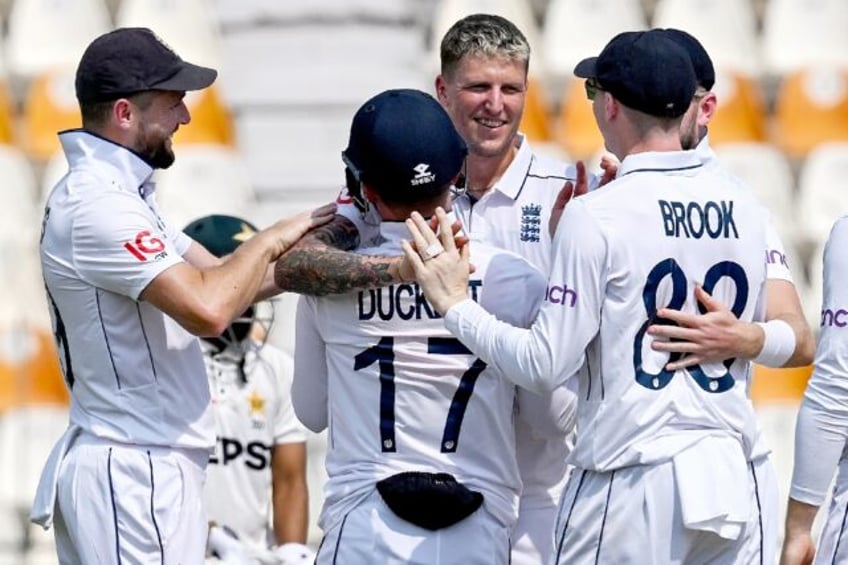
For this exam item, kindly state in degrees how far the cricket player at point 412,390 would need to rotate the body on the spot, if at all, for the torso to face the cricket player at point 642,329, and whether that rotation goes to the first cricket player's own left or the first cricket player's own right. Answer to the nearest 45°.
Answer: approximately 90° to the first cricket player's own right

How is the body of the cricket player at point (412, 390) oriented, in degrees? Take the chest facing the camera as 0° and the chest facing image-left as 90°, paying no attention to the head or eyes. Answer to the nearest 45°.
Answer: approximately 180°

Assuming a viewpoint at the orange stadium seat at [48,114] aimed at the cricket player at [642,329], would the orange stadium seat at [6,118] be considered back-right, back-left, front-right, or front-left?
back-right

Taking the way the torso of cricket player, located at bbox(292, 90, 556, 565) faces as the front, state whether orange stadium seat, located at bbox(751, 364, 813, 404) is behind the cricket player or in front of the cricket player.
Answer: in front

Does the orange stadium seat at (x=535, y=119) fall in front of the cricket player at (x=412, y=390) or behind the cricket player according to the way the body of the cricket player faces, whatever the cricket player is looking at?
in front

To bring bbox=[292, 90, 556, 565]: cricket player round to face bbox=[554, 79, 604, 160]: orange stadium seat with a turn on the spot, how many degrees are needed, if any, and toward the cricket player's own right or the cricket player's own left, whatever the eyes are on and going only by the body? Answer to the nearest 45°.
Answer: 0° — they already face it

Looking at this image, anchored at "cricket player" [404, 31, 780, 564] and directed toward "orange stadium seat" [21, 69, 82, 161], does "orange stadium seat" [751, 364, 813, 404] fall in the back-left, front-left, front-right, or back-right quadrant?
front-right

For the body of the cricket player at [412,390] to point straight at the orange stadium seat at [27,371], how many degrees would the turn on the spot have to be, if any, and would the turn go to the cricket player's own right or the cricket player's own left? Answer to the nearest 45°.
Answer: approximately 45° to the cricket player's own left

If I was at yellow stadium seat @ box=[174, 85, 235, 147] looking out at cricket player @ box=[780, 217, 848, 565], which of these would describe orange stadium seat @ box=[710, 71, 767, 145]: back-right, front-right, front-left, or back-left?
front-left

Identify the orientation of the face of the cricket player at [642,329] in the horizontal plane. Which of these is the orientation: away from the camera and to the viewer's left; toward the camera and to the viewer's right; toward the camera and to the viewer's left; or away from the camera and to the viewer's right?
away from the camera and to the viewer's left
